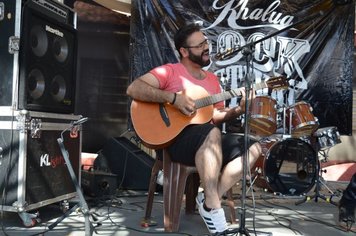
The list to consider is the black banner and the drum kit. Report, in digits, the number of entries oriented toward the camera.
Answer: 2

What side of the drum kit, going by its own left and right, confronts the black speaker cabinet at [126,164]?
right

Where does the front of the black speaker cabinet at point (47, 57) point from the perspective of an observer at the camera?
facing the viewer and to the right of the viewer

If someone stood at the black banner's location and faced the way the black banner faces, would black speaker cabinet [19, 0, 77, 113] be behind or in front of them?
in front

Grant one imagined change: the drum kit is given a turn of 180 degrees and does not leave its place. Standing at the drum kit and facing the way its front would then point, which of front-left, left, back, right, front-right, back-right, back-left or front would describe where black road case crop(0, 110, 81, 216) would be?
back-left

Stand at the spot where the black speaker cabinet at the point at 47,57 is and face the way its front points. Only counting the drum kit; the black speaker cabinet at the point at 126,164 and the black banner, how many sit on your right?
0

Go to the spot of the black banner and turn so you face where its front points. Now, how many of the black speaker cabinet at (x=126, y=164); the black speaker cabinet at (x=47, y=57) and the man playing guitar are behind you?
0

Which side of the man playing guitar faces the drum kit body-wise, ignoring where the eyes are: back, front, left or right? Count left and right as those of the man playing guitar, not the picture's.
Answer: left

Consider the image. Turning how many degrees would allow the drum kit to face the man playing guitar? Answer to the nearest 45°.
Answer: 0° — it already faces them

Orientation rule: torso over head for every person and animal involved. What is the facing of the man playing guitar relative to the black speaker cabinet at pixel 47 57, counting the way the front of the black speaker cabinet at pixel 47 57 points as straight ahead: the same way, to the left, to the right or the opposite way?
the same way

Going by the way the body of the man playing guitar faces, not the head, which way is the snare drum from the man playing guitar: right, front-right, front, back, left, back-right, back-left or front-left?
left

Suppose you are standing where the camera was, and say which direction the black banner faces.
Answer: facing the viewer
